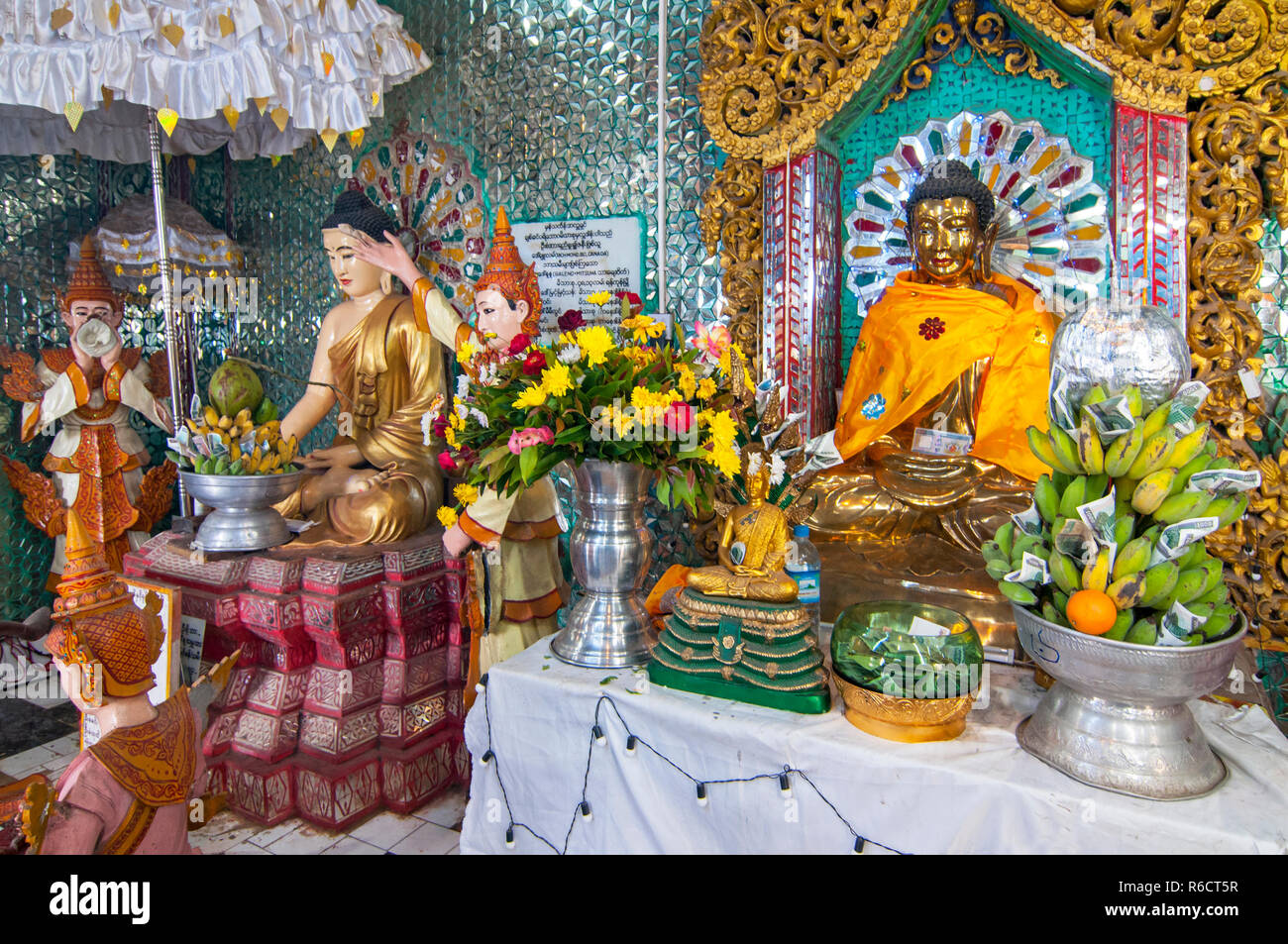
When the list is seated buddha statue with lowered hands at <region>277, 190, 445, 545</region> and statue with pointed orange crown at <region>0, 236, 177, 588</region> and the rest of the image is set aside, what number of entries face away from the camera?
0

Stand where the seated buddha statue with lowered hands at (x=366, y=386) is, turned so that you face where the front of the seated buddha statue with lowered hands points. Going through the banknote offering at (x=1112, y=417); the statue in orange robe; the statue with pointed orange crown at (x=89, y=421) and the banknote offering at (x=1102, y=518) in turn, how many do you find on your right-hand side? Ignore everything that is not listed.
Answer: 1

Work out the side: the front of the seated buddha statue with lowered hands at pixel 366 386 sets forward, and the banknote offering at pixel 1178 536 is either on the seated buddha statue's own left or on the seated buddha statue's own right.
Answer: on the seated buddha statue's own left

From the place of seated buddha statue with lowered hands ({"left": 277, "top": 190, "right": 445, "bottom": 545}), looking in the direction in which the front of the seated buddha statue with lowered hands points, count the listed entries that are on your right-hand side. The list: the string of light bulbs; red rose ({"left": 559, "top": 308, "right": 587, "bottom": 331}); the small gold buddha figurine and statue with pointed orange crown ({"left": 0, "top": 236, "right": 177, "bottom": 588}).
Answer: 1

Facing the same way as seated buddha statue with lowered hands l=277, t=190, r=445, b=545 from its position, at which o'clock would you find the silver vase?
The silver vase is roughly at 10 o'clock from the seated buddha statue with lowered hands.

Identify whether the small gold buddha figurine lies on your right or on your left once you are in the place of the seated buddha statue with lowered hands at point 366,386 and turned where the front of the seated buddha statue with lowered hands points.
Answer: on your left
